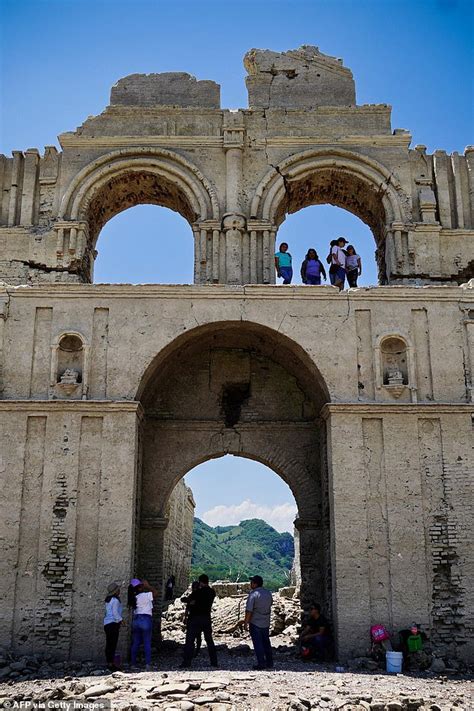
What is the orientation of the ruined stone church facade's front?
toward the camera

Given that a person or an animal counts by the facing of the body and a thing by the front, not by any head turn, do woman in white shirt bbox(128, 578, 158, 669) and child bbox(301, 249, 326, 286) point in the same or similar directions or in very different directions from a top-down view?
very different directions

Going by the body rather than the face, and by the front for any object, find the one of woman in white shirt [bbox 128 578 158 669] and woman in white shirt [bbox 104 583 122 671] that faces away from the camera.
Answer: woman in white shirt [bbox 128 578 158 669]

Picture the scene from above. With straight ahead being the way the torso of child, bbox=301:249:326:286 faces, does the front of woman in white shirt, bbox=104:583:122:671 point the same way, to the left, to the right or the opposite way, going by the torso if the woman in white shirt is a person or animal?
to the left

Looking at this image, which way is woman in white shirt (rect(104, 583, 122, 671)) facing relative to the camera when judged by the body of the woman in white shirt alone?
to the viewer's right

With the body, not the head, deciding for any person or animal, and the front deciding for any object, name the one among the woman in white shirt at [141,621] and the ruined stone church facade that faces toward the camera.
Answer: the ruined stone church facade

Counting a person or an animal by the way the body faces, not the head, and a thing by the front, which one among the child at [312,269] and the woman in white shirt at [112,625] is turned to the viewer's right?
the woman in white shirt

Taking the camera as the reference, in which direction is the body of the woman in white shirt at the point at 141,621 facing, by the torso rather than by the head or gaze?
away from the camera

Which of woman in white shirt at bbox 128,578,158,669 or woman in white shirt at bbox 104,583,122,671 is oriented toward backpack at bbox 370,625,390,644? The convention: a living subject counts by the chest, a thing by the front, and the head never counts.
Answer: woman in white shirt at bbox 104,583,122,671

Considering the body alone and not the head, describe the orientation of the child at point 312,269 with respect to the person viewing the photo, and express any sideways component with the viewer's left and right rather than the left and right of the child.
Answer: facing the viewer

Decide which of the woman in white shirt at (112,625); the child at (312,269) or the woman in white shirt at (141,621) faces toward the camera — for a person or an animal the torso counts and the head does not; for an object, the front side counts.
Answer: the child
